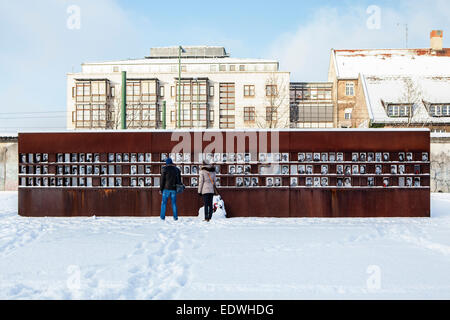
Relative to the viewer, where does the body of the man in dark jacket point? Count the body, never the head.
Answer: away from the camera

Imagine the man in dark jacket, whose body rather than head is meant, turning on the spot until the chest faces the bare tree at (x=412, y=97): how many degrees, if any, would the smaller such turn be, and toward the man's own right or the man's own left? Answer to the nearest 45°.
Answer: approximately 45° to the man's own right

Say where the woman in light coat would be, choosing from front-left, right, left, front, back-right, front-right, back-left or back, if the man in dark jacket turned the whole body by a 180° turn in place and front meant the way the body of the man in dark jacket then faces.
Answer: left
